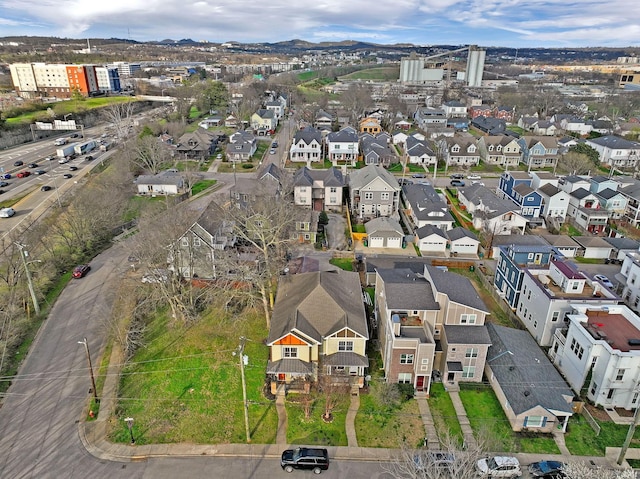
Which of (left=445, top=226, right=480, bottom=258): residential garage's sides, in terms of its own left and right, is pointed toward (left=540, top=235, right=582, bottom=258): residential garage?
left

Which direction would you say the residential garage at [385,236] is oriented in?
toward the camera

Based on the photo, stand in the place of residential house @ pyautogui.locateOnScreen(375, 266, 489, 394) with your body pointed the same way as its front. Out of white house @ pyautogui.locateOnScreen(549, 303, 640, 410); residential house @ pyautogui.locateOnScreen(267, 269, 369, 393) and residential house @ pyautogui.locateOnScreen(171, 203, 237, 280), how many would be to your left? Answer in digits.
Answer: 1

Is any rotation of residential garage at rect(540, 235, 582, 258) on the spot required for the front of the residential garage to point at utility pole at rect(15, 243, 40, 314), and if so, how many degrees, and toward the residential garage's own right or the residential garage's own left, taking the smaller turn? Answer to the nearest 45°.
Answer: approximately 45° to the residential garage's own right

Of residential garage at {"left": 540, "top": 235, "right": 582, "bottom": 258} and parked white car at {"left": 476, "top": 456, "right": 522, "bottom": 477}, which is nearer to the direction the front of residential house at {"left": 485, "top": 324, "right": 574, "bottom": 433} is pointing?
the parked white car

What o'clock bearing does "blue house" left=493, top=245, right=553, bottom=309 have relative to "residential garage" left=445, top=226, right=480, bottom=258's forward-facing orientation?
The blue house is roughly at 11 o'clock from the residential garage.

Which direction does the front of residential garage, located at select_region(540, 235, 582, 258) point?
toward the camera

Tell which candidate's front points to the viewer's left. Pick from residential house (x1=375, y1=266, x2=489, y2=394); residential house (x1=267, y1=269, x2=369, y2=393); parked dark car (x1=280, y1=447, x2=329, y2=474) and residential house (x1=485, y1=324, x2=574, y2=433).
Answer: the parked dark car

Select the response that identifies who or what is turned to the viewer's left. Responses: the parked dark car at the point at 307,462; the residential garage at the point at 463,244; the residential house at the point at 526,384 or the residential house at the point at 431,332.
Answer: the parked dark car

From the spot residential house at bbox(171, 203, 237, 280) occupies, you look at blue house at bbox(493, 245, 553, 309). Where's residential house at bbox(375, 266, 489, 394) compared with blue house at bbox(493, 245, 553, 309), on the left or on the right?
right

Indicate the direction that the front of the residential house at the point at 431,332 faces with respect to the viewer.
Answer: facing the viewer

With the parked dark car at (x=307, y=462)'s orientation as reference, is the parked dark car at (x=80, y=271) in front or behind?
in front

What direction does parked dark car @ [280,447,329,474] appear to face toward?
to the viewer's left

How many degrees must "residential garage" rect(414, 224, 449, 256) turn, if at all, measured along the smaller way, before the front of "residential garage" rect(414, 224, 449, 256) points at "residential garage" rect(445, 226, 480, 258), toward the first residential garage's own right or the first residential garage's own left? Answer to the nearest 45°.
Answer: approximately 90° to the first residential garage's own left

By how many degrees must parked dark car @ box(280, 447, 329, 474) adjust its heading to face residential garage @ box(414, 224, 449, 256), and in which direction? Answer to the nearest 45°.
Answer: approximately 135° to its right

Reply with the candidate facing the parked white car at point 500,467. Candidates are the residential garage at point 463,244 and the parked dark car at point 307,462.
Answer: the residential garage

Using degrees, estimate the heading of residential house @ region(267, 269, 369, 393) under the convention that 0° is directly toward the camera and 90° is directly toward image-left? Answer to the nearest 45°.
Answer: approximately 0°
